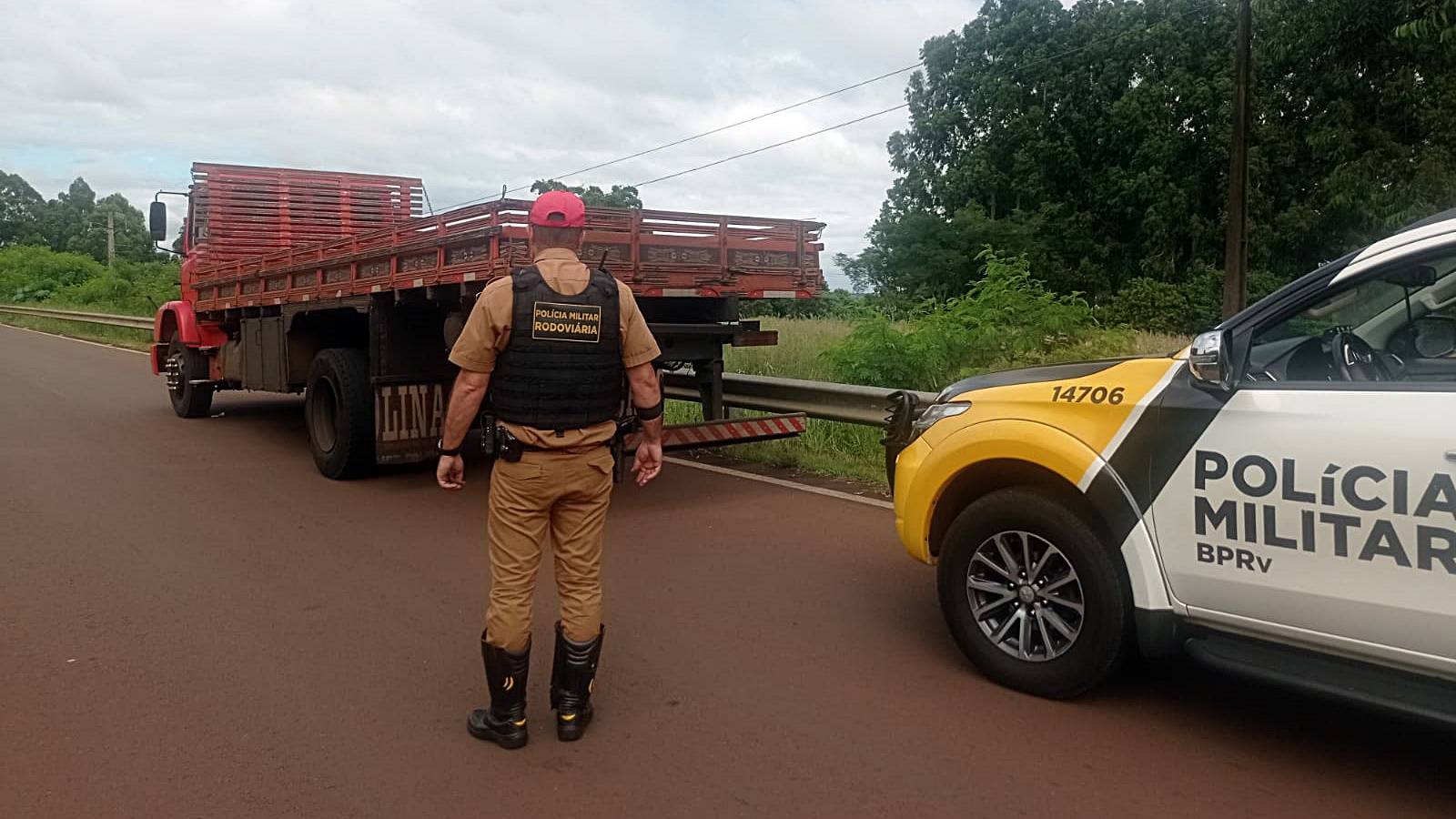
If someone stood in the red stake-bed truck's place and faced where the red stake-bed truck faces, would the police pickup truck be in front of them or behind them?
behind

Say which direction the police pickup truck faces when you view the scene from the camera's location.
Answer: facing away from the viewer and to the left of the viewer

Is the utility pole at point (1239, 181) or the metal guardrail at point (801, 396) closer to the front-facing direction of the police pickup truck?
the metal guardrail

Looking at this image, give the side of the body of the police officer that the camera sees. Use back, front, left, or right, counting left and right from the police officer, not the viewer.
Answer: back

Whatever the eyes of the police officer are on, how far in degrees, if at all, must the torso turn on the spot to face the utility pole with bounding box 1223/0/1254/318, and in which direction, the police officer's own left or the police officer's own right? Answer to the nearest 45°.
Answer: approximately 45° to the police officer's own right

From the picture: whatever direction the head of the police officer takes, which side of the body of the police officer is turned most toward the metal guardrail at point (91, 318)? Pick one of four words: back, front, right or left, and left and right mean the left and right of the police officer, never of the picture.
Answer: front

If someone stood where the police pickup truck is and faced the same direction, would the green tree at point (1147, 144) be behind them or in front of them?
in front

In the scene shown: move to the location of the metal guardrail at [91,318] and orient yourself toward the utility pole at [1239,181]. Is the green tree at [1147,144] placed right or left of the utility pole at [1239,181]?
left

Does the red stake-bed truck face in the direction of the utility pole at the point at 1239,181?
no

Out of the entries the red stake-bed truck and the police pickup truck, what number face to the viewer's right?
0

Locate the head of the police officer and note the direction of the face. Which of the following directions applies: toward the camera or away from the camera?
away from the camera

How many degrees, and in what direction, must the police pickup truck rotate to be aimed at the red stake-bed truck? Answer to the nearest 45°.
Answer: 0° — it already faces it

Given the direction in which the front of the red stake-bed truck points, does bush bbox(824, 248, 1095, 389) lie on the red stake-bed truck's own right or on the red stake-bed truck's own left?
on the red stake-bed truck's own right

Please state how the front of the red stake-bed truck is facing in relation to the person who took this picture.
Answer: facing away from the viewer and to the left of the viewer

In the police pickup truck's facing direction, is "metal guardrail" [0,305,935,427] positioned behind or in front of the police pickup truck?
in front

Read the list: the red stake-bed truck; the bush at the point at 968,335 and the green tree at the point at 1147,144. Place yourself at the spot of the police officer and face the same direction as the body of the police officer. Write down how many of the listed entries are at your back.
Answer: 0

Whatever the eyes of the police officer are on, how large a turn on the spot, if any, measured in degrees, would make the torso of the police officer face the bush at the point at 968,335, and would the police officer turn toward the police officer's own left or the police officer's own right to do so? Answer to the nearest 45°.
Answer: approximately 45° to the police officer's own right
